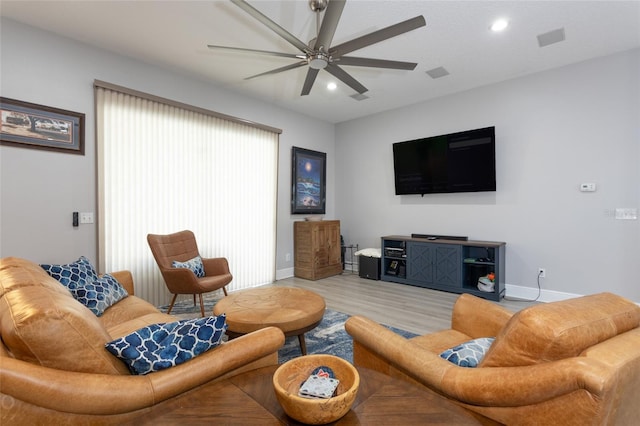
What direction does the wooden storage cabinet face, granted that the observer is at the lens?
facing the viewer and to the right of the viewer

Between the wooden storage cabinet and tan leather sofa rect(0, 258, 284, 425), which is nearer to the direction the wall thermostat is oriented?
the tan leather sofa

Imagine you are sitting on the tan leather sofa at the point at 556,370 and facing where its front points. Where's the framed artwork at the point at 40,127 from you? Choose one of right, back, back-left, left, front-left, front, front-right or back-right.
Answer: front-left

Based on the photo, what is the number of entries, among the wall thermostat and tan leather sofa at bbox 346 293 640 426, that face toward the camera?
1

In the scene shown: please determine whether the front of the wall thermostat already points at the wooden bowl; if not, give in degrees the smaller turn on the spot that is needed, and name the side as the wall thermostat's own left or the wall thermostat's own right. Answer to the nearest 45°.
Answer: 0° — it already faces it

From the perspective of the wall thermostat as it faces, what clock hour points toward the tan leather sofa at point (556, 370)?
The tan leather sofa is roughly at 12 o'clock from the wall thermostat.

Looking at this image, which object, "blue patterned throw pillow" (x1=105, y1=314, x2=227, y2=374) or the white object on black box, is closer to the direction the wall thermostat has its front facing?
the blue patterned throw pillow

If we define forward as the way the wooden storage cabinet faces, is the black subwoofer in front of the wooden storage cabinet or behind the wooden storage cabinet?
in front

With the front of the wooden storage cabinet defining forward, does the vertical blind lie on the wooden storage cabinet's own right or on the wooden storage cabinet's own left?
on the wooden storage cabinet's own right

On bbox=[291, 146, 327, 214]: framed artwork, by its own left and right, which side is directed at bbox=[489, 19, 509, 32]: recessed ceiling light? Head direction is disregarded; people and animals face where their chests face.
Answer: front

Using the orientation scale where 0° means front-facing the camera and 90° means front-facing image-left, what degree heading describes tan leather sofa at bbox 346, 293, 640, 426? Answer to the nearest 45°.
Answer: approximately 135°

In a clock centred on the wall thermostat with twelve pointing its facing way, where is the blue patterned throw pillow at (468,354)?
The blue patterned throw pillow is roughly at 12 o'clock from the wall thermostat.

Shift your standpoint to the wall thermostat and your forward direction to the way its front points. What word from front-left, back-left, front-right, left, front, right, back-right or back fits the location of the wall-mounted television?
right

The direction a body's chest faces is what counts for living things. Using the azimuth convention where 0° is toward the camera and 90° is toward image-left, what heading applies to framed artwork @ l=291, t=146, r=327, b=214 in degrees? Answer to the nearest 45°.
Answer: approximately 315°

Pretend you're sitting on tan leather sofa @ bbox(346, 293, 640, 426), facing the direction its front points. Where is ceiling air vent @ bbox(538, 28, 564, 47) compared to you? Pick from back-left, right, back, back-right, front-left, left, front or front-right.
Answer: front-right

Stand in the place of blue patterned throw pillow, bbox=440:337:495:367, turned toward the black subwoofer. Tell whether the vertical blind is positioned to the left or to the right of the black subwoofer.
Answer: left

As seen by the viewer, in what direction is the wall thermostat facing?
toward the camera
